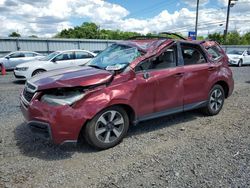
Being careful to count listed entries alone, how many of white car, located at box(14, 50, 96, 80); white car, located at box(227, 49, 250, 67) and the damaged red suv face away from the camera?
0

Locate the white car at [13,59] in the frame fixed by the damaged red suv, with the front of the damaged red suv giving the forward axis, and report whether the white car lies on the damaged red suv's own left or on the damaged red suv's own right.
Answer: on the damaged red suv's own right

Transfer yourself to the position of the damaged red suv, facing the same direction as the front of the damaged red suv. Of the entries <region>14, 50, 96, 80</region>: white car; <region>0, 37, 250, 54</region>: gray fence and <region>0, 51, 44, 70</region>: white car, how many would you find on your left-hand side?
0

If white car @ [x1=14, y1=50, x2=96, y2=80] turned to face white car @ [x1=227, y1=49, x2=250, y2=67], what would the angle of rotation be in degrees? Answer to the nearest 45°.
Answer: approximately 135° to its left

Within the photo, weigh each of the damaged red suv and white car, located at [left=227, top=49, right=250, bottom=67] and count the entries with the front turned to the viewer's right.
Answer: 0

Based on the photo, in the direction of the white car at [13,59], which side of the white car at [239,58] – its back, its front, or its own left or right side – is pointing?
front

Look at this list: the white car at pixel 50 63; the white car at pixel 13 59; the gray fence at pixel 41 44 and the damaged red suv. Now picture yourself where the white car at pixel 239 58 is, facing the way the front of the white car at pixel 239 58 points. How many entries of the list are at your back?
0

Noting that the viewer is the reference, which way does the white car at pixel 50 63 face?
facing the viewer and to the left of the viewer

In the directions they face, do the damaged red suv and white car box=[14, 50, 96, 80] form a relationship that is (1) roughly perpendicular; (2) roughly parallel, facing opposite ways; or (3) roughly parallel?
roughly parallel

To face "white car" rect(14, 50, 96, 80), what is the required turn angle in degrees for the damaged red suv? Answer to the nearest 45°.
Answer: approximately 90° to its right

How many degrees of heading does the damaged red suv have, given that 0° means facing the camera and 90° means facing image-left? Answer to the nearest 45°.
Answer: approximately 45°

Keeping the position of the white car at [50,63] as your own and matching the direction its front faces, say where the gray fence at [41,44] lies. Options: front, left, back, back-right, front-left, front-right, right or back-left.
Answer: back-right

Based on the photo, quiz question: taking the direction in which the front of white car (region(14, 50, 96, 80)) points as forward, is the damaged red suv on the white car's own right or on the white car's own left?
on the white car's own left

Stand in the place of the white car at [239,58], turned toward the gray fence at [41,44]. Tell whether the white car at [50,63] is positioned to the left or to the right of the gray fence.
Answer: left
